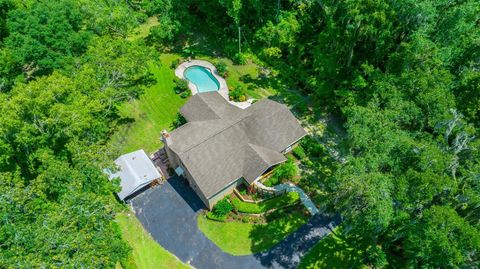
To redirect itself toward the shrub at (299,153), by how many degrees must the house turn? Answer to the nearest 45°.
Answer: approximately 90° to its left

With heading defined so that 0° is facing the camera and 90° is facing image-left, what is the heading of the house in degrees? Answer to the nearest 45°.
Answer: approximately 315°
